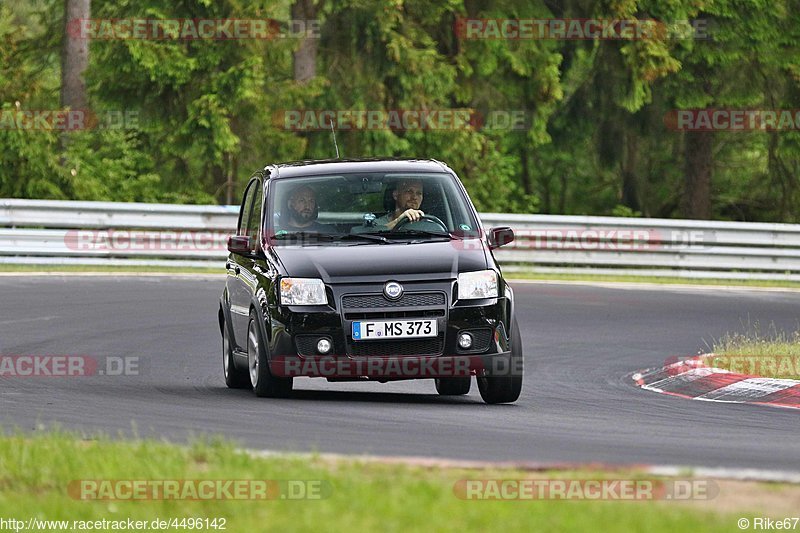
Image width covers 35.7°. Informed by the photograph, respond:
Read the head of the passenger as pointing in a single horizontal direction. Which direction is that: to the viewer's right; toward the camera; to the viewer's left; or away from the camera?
toward the camera

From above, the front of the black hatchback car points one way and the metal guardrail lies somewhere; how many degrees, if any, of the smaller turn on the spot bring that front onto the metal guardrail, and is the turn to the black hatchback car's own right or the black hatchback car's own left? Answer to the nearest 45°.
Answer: approximately 180°

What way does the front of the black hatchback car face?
toward the camera

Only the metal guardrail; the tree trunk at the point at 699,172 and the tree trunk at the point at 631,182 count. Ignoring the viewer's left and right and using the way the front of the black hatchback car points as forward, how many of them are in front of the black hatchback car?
0

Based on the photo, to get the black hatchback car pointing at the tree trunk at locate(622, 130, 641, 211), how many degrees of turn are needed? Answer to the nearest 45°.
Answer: approximately 180°

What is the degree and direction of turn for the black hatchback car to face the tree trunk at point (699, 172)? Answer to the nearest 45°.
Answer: approximately 180°
